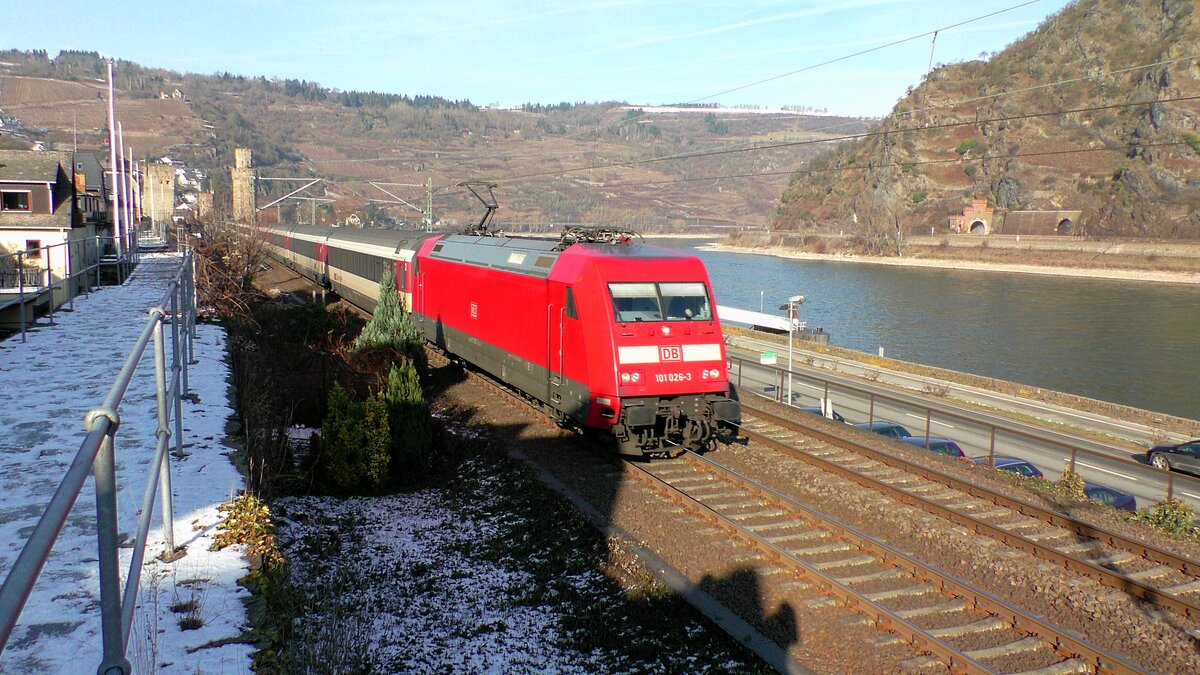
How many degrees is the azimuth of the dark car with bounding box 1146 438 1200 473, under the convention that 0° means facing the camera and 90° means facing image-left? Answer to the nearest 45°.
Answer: approximately 135°

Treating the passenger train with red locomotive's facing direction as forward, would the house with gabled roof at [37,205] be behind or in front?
behind

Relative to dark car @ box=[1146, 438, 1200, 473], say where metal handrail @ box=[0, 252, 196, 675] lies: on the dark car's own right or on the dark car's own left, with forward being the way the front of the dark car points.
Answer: on the dark car's own left

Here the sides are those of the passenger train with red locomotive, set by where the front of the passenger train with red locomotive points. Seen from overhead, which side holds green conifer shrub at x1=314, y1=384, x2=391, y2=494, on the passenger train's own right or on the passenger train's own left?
on the passenger train's own right

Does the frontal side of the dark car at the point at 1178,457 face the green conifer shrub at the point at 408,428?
no

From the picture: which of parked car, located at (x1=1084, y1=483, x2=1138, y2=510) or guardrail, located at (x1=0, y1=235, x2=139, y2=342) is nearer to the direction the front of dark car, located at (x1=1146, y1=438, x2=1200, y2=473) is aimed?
the guardrail

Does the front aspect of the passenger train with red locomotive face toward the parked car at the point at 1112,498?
no

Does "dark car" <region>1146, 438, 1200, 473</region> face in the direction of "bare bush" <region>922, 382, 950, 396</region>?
yes

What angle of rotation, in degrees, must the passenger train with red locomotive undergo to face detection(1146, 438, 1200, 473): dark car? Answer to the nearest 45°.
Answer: approximately 90° to its left

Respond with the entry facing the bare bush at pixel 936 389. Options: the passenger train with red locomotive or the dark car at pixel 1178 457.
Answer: the dark car

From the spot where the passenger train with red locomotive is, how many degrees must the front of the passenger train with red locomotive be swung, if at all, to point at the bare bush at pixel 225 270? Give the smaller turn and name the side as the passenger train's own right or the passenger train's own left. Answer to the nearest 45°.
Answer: approximately 180°

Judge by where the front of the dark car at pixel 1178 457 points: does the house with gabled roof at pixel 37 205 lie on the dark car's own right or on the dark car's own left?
on the dark car's own left

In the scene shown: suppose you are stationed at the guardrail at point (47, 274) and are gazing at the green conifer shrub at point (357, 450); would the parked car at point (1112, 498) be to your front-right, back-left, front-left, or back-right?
front-left

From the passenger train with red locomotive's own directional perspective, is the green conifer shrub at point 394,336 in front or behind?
behind

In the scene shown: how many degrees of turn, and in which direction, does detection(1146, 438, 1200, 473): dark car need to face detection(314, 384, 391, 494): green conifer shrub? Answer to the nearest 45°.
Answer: approximately 90° to its left

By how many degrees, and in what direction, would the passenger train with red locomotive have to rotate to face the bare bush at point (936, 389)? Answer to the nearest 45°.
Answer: approximately 90° to its left

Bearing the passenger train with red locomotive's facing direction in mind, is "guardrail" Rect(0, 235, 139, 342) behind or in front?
behind

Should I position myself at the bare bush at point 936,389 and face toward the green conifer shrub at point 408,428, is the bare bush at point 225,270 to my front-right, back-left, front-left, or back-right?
front-right

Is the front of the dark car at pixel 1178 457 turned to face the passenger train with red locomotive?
no
